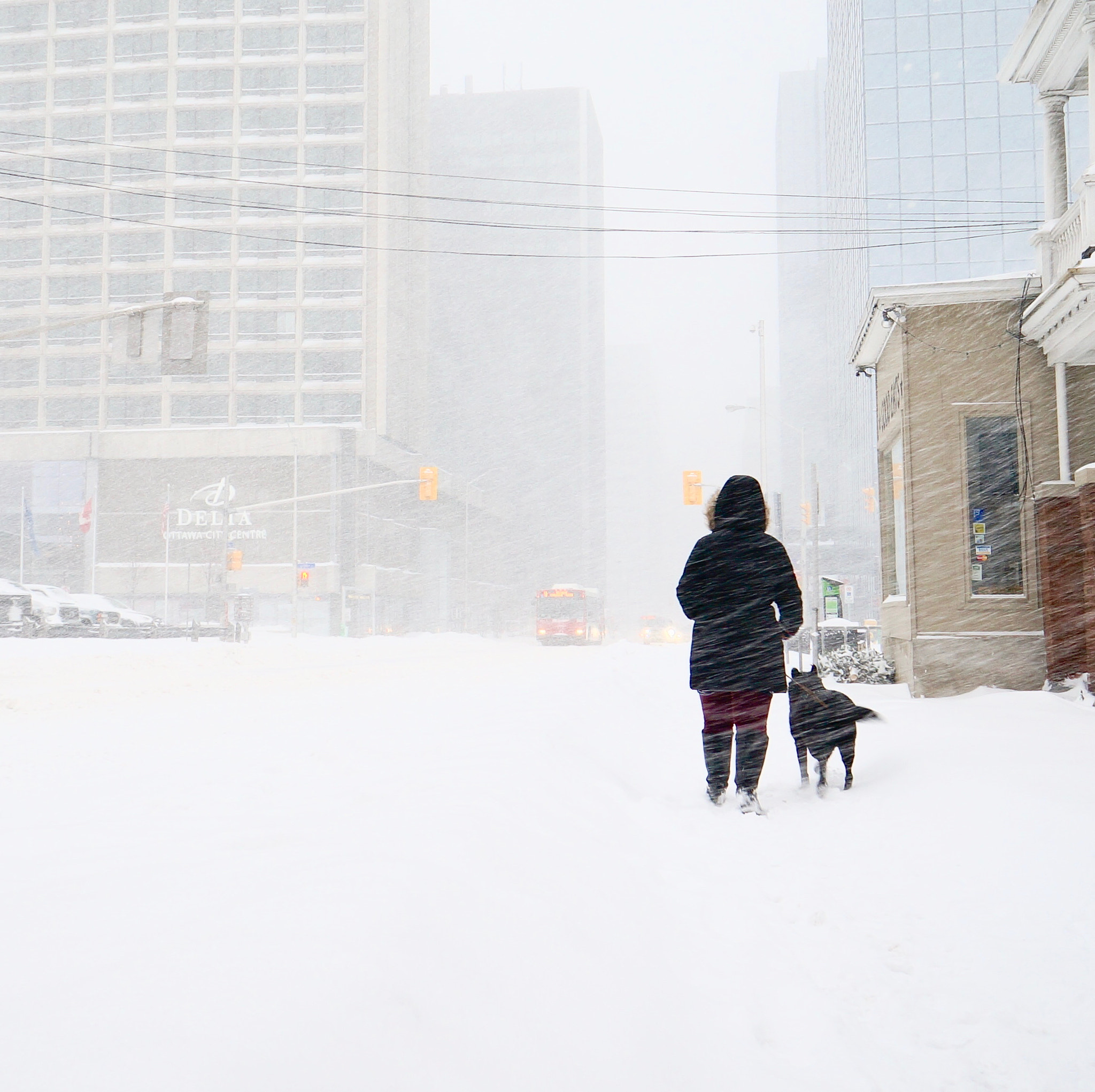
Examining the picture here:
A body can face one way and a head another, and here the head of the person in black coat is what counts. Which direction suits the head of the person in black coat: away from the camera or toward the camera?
away from the camera

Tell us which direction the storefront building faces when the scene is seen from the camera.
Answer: facing to the left of the viewer

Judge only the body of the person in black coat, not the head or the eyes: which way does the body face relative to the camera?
away from the camera

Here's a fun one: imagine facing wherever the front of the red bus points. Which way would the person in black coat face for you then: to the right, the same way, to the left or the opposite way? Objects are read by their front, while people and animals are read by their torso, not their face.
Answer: the opposite way

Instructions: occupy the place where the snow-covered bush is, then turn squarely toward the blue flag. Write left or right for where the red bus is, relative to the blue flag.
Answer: right

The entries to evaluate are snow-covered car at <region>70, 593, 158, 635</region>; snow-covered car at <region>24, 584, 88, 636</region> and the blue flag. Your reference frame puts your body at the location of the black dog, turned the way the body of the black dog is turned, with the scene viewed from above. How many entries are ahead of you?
3

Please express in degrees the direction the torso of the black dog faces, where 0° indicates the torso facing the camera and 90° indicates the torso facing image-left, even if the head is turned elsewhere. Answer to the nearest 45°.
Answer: approximately 135°

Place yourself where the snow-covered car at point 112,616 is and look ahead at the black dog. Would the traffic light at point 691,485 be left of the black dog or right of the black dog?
left

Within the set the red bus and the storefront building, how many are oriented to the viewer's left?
1
